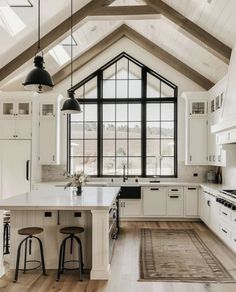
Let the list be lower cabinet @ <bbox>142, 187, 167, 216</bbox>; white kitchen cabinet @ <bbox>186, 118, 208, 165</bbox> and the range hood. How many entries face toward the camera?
2

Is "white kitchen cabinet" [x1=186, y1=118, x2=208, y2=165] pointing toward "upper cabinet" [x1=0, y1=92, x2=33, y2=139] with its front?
no

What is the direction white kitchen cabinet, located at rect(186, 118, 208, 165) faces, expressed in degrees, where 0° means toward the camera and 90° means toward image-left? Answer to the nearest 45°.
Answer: approximately 0°

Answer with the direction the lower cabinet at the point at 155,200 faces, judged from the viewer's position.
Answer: facing the viewer

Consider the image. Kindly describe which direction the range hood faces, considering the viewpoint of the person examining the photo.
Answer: facing to the left of the viewer

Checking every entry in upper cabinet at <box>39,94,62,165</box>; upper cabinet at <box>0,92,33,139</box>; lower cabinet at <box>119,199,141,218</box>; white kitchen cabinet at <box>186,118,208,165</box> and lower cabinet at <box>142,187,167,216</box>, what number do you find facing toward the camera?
5

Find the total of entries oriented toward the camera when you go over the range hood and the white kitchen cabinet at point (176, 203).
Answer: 1

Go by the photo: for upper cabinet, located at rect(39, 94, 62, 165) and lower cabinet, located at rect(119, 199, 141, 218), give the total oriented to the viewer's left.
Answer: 0

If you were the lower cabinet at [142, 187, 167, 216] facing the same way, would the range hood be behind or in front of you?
in front

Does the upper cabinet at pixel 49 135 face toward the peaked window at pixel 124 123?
no

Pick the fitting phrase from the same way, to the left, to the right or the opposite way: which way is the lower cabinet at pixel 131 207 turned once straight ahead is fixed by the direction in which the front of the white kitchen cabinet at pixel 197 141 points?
the same way

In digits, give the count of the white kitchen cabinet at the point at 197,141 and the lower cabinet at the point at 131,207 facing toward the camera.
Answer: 2

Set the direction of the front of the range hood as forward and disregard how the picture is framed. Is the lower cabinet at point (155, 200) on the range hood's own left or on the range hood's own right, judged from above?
on the range hood's own right

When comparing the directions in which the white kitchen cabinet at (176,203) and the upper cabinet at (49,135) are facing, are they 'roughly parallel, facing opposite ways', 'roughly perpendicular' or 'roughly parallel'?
roughly parallel

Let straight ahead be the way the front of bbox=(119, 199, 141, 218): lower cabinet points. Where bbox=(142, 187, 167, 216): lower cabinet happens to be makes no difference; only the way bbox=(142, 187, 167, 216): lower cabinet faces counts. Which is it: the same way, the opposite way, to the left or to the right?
the same way

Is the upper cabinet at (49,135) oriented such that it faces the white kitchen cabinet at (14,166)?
no

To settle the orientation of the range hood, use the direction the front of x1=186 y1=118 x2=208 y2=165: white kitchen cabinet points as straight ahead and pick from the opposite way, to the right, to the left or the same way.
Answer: to the right

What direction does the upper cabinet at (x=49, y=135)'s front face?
toward the camera

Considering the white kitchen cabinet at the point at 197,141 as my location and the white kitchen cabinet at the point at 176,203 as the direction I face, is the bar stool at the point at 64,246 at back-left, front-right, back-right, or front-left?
front-left

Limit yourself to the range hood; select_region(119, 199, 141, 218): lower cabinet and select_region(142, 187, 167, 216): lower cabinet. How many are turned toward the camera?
2

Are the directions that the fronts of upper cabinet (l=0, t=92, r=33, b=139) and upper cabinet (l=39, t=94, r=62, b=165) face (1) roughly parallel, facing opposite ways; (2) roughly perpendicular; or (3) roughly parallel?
roughly parallel

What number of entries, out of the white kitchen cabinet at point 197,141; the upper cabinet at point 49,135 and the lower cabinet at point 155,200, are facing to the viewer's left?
0
